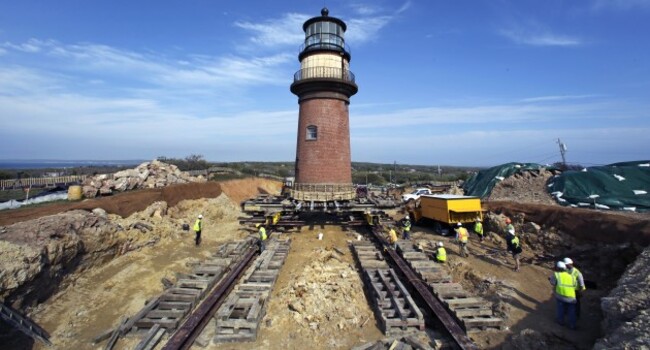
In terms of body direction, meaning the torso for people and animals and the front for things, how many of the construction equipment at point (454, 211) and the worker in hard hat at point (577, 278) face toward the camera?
0

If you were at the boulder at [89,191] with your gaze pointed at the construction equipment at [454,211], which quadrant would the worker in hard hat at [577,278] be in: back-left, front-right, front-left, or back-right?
front-right

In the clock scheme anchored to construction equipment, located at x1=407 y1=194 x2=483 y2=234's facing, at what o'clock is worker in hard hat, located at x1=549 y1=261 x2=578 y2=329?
The worker in hard hat is roughly at 7 o'clock from the construction equipment.

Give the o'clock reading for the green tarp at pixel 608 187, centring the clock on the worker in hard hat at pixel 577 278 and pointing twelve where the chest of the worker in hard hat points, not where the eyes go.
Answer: The green tarp is roughly at 3 o'clock from the worker in hard hat.

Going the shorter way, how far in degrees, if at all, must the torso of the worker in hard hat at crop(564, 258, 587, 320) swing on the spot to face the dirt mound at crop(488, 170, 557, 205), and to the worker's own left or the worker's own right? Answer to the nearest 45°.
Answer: approximately 90° to the worker's own right

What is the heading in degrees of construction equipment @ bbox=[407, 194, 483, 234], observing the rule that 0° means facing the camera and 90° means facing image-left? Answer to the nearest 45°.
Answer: approximately 135°

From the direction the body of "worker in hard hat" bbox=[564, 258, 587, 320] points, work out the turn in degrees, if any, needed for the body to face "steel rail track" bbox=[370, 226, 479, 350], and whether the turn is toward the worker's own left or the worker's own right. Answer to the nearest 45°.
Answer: approximately 90° to the worker's own right

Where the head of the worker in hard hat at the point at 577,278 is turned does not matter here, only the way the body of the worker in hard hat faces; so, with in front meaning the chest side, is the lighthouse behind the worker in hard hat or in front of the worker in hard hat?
in front

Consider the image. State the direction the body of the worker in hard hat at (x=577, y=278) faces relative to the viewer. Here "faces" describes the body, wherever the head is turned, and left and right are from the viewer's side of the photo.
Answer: facing to the left of the viewer

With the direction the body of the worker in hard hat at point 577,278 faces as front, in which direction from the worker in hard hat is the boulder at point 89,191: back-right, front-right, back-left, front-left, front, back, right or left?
front
